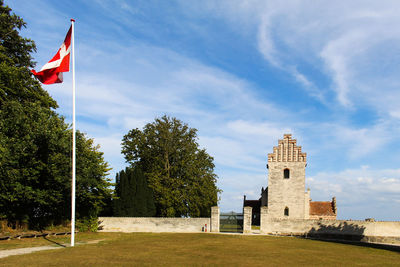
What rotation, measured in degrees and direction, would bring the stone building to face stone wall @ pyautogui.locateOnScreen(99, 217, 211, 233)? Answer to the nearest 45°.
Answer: approximately 45° to its right

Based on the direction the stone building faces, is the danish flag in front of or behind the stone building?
in front

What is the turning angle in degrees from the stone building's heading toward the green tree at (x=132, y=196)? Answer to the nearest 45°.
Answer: approximately 45° to its right

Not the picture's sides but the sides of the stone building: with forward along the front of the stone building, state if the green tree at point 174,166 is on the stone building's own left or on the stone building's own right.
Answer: on the stone building's own right

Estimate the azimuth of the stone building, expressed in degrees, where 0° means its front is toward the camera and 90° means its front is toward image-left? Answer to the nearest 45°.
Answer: approximately 0°
